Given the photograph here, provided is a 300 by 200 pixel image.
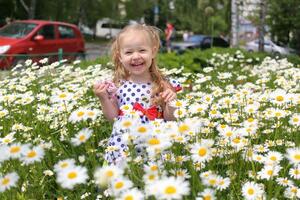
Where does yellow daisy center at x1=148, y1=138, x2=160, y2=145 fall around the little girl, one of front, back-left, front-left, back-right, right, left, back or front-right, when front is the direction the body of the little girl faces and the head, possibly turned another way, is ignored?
front

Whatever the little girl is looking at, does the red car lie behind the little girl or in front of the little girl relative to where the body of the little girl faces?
behind

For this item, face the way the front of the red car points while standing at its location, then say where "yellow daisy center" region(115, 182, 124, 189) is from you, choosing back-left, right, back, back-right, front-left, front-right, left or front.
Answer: front-left

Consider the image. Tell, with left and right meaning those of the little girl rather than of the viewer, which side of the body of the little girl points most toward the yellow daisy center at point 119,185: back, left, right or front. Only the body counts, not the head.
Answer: front

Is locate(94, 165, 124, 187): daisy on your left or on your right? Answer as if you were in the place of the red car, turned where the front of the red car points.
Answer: on your left

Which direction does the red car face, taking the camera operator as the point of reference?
facing the viewer and to the left of the viewer

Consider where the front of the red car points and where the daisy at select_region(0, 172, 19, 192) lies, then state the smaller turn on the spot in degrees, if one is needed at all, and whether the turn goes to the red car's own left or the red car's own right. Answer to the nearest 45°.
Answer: approximately 45° to the red car's own left

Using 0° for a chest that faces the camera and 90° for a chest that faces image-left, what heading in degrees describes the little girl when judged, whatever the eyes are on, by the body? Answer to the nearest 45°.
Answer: approximately 0°

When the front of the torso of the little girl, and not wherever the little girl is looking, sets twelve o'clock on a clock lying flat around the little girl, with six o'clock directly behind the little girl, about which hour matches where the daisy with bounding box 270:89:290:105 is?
The daisy is roughly at 9 o'clock from the little girl.

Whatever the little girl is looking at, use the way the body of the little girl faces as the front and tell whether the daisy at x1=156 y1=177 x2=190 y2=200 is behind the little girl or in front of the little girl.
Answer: in front

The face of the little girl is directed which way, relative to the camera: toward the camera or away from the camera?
toward the camera

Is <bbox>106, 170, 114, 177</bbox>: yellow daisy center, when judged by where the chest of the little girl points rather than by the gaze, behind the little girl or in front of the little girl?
in front

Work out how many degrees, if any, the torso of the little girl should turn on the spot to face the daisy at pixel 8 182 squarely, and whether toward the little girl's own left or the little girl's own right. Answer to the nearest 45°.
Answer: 0° — they already face it

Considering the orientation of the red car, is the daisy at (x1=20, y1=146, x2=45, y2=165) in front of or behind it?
in front
